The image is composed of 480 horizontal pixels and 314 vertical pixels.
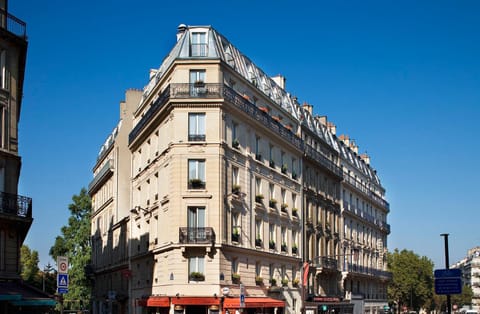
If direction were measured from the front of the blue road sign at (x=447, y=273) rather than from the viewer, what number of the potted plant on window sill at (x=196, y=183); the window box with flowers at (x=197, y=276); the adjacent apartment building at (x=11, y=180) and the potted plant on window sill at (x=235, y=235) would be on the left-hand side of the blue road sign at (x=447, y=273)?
0

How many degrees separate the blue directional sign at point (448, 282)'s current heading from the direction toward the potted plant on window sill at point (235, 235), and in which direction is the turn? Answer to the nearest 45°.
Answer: approximately 135° to its right

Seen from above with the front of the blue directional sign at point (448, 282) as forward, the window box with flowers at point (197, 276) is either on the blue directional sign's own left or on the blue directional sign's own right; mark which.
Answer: on the blue directional sign's own right

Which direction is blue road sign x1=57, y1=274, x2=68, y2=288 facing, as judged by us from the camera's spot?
facing the viewer

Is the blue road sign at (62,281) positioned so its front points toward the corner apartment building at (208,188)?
no

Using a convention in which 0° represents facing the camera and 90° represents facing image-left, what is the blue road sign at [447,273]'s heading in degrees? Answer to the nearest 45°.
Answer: approximately 0°

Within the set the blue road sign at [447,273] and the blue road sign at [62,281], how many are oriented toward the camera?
2

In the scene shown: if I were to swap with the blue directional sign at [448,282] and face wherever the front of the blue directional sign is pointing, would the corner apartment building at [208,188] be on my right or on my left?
on my right

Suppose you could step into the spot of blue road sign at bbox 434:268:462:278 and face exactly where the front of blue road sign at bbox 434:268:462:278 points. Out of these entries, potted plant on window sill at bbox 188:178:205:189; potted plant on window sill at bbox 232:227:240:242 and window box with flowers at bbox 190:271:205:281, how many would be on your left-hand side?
0

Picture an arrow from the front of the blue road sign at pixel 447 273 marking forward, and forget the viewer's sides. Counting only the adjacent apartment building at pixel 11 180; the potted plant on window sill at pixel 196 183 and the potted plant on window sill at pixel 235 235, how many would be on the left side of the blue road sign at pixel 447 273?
0

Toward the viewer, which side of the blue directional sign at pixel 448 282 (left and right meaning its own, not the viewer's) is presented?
front

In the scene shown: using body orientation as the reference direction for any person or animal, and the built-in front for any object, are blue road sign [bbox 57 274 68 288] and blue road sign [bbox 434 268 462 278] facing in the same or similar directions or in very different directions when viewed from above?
same or similar directions

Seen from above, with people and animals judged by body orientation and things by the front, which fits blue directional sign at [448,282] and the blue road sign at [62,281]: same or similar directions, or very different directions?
same or similar directions

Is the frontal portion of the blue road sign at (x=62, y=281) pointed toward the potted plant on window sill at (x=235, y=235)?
no

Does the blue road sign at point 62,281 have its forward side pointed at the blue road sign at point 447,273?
no

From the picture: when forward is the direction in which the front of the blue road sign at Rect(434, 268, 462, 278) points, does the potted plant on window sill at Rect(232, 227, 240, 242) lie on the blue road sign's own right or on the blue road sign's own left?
on the blue road sign's own right
